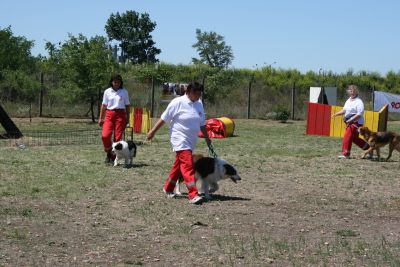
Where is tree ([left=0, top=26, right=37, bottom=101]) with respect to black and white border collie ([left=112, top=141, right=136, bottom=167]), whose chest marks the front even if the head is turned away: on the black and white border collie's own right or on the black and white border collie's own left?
on the black and white border collie's own right

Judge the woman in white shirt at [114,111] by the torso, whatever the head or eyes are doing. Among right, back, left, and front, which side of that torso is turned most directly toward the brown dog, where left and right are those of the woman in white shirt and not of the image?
left

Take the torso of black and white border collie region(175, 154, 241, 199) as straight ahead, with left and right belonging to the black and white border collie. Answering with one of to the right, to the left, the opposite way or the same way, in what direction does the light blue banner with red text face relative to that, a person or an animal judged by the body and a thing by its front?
to the right

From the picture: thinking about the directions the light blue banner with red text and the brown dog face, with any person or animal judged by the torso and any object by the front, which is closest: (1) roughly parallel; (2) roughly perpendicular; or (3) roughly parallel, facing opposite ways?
roughly perpendicular

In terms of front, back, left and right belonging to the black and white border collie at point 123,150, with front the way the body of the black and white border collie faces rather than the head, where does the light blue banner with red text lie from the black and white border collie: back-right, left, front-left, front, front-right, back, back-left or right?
back

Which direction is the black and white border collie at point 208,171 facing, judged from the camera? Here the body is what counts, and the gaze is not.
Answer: to the viewer's right

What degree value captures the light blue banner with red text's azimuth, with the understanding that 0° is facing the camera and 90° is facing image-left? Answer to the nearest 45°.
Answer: approximately 0°

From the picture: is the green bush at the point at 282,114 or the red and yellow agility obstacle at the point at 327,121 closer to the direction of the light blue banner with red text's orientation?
the red and yellow agility obstacle

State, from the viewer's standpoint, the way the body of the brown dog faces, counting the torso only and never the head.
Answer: to the viewer's left

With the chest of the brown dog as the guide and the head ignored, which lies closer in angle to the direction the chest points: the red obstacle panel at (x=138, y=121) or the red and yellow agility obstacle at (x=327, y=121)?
the red obstacle panel
